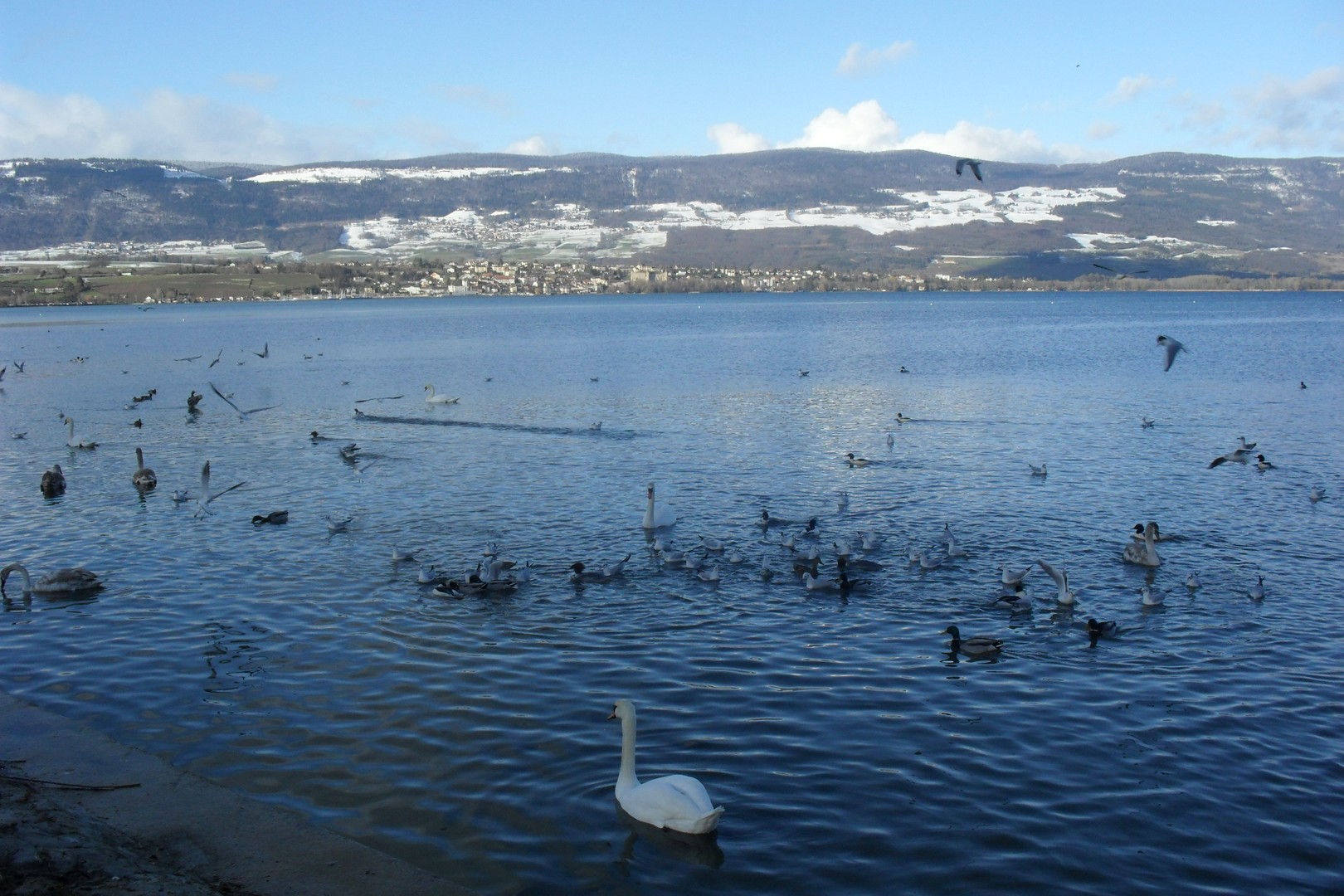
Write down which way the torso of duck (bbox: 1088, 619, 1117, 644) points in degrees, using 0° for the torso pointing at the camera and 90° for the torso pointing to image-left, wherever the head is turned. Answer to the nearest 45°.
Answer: approximately 90°

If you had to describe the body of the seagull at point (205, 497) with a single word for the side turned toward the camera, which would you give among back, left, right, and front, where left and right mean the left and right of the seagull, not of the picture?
left

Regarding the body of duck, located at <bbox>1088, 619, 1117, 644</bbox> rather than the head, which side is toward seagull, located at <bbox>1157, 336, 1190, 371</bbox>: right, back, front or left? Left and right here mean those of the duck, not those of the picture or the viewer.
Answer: right

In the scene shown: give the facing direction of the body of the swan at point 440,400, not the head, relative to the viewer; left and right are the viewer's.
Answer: facing to the left of the viewer

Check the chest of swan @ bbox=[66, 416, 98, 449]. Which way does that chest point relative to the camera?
to the viewer's left
